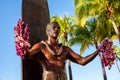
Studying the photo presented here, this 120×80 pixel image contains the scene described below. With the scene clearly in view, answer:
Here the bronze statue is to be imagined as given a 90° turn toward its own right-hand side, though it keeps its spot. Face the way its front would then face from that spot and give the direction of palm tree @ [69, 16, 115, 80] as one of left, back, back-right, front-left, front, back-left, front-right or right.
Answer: back-right

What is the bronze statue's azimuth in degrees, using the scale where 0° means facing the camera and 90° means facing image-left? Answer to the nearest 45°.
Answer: approximately 315°

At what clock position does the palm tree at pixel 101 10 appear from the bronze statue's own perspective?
The palm tree is roughly at 8 o'clock from the bronze statue.
